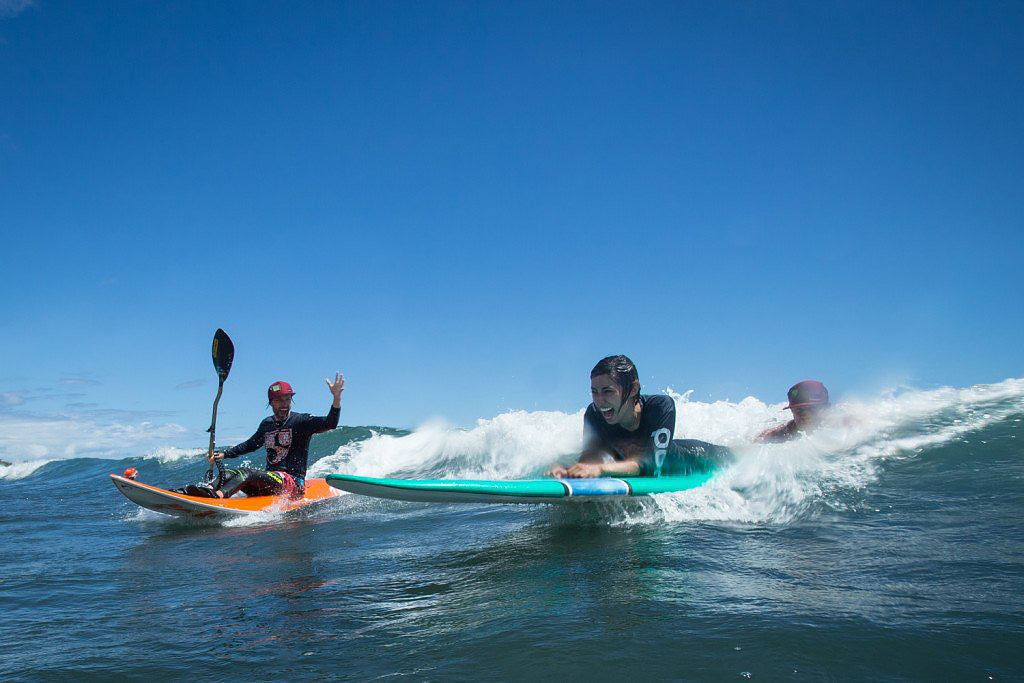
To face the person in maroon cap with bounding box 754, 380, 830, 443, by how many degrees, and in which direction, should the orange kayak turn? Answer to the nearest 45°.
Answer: approximately 180°

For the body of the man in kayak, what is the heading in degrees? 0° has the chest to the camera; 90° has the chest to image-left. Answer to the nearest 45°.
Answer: approximately 45°

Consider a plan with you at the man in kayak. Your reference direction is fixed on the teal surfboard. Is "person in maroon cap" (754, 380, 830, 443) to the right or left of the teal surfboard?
left

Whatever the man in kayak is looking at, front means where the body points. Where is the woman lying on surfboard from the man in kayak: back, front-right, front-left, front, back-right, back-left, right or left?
left

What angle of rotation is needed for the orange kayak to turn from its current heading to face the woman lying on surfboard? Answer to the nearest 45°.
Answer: approximately 135° to its left

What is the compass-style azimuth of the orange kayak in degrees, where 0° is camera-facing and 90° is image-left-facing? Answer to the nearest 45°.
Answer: approximately 90°
